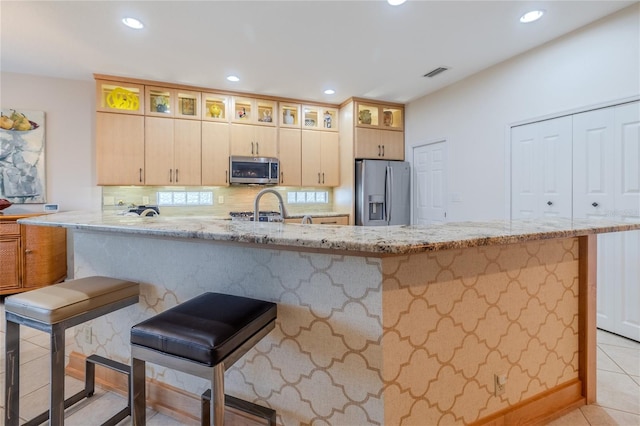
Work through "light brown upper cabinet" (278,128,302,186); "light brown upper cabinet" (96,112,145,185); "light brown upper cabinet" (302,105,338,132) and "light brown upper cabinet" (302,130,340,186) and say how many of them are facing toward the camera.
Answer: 4

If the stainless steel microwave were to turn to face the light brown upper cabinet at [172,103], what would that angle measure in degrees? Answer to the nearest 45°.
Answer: approximately 90° to its right

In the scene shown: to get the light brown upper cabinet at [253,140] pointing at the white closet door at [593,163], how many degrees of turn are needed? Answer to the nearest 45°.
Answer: approximately 45° to its left

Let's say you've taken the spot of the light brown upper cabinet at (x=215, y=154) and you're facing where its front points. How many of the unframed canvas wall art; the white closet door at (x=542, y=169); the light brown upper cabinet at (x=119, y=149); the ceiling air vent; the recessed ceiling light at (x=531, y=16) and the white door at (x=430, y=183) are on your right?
2

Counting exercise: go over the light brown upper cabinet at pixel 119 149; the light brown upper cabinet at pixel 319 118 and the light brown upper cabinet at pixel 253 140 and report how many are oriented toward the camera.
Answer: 3

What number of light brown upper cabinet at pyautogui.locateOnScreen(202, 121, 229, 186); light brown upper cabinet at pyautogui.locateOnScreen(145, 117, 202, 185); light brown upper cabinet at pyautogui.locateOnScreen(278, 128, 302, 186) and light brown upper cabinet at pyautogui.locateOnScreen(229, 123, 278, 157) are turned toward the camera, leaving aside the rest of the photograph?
4

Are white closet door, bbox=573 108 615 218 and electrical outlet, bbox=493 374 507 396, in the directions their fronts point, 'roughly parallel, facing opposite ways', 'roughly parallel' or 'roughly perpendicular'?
roughly perpendicular

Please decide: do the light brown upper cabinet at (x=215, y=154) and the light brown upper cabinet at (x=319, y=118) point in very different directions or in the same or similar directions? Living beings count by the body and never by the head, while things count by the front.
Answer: same or similar directions

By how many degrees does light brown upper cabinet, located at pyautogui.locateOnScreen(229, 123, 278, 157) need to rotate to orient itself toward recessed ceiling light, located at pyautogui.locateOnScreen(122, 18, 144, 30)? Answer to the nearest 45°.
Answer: approximately 45° to its right

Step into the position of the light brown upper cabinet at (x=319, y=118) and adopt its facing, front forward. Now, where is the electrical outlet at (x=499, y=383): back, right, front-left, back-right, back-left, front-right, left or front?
front

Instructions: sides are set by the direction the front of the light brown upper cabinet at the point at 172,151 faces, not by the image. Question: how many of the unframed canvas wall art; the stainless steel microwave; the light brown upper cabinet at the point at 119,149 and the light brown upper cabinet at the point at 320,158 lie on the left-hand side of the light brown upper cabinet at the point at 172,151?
2

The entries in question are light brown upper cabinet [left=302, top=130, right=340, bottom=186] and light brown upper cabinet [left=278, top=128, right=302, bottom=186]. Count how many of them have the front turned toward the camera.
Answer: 2

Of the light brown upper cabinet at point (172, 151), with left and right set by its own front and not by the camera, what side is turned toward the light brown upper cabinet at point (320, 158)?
left

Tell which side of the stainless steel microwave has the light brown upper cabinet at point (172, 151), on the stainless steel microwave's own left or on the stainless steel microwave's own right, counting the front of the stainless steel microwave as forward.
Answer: on the stainless steel microwave's own right

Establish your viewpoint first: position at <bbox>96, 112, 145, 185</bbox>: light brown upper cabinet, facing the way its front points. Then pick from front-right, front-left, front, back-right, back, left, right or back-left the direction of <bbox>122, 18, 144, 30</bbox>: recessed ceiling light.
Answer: front

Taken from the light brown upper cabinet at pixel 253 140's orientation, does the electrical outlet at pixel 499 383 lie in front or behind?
in front

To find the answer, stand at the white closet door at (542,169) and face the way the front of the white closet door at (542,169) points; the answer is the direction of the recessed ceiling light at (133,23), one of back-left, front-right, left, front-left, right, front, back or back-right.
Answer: front

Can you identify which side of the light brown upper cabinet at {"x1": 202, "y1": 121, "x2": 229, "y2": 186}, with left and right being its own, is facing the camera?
front

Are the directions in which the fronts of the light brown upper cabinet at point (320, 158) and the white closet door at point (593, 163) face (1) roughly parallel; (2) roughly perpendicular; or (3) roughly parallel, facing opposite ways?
roughly perpendicular

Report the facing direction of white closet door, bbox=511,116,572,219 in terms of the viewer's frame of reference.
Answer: facing the viewer and to the left of the viewer
